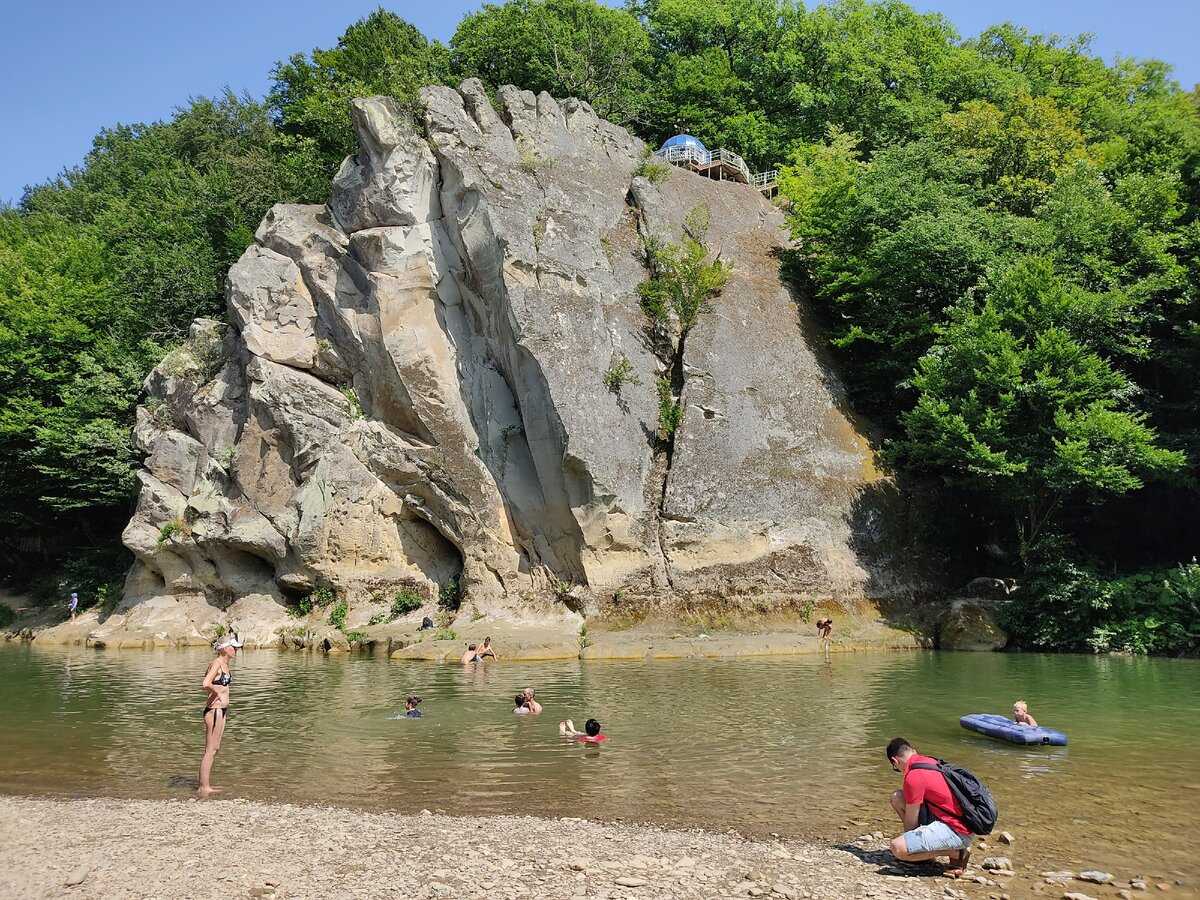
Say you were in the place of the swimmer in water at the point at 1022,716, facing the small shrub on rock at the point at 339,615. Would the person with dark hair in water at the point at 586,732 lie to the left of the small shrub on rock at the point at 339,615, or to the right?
left

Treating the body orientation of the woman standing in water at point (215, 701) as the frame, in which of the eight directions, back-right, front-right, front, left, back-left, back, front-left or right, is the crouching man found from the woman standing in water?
front-right

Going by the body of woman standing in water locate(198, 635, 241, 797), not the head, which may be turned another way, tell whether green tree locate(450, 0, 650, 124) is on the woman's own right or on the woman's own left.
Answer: on the woman's own left

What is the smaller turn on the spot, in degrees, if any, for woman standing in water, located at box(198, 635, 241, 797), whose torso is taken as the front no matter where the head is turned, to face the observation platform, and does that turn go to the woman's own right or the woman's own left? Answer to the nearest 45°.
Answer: approximately 45° to the woman's own left

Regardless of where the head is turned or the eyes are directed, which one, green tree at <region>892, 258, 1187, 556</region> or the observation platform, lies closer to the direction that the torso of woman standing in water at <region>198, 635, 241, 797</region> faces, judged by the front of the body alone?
the green tree

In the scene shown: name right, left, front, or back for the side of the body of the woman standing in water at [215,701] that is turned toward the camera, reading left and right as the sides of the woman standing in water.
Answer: right

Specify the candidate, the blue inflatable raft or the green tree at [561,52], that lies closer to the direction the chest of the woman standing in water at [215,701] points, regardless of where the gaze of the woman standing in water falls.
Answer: the blue inflatable raft
